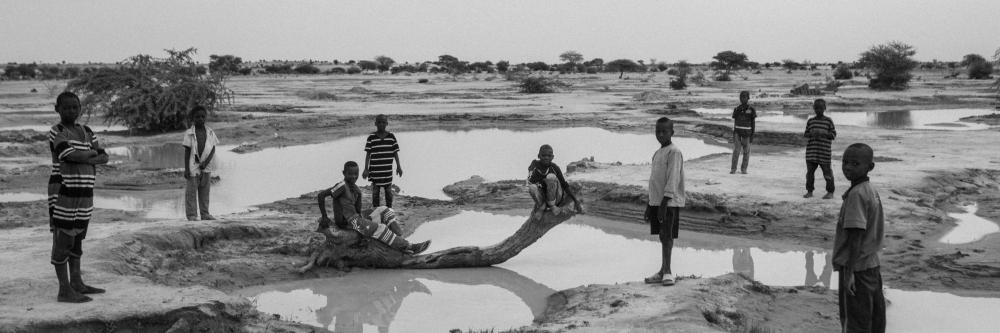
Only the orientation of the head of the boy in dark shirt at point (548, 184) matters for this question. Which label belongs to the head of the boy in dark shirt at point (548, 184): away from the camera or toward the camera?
toward the camera

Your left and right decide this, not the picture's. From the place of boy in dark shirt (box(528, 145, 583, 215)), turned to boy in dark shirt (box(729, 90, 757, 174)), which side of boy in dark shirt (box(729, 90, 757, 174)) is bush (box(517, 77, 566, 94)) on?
left

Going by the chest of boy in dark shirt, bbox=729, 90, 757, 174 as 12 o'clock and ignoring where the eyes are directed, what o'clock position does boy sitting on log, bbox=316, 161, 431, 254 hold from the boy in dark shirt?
The boy sitting on log is roughly at 1 o'clock from the boy in dark shirt.

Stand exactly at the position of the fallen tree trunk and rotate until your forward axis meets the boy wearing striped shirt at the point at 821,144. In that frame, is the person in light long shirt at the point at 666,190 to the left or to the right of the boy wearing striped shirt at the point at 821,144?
right

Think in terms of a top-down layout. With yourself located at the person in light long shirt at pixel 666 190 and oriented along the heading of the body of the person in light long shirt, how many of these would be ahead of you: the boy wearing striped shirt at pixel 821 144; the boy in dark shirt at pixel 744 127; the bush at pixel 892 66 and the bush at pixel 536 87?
0

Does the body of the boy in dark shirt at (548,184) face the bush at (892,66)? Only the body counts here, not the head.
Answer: no

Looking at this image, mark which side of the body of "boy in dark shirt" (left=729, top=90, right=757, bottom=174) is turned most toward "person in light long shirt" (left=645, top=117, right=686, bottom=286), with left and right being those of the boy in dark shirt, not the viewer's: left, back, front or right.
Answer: front

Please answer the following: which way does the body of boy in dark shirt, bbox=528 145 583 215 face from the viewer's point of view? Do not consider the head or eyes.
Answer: toward the camera

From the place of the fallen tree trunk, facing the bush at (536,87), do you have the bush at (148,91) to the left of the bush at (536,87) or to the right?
left

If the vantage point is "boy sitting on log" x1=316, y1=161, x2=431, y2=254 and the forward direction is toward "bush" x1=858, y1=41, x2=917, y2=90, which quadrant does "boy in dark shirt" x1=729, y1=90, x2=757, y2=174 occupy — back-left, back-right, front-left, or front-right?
front-right

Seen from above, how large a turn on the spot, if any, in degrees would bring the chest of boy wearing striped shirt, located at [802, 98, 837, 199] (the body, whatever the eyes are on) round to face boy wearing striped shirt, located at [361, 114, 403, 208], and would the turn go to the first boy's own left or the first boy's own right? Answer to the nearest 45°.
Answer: approximately 45° to the first boy's own right

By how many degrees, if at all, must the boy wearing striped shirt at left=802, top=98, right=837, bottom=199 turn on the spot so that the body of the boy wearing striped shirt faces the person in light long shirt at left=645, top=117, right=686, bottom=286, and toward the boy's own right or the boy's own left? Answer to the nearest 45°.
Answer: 0° — they already face them

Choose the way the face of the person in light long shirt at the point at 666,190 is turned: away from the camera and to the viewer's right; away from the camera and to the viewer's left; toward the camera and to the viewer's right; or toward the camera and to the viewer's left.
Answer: toward the camera and to the viewer's left

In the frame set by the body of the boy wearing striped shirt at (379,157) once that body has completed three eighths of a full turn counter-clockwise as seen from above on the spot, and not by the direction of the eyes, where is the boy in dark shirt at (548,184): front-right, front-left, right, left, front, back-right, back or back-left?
right

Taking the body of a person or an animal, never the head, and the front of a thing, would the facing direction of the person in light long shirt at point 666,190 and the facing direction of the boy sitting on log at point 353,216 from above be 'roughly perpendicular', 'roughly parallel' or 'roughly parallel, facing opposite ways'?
roughly perpendicular

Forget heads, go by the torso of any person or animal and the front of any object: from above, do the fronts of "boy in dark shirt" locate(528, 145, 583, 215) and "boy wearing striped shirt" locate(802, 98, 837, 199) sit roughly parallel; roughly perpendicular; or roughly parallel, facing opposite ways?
roughly parallel

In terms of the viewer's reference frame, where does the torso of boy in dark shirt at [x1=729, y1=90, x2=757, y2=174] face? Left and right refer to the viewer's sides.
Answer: facing the viewer

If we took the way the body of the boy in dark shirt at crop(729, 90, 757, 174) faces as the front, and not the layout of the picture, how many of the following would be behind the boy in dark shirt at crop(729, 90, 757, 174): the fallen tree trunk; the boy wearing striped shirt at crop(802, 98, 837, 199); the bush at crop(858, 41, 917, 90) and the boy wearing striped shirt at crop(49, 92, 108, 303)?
1

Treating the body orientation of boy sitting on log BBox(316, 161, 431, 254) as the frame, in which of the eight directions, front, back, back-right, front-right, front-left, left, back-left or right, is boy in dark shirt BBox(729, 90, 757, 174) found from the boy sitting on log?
left

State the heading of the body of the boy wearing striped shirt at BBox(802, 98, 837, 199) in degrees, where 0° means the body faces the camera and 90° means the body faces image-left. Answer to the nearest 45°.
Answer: approximately 0°
